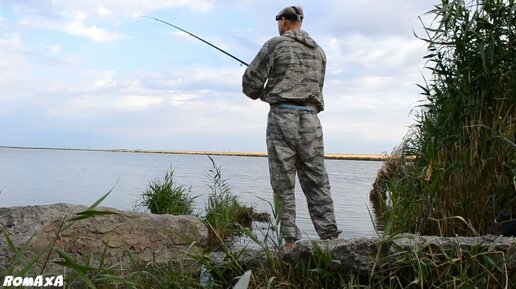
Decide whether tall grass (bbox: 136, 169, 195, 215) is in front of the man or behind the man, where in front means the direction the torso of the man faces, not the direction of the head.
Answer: in front

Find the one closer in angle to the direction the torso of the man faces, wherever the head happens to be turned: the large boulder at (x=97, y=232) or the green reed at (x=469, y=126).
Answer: the large boulder

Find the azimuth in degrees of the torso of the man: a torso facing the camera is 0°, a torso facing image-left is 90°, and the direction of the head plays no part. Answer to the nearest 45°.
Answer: approximately 135°

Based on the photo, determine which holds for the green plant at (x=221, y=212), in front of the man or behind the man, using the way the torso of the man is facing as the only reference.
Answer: in front

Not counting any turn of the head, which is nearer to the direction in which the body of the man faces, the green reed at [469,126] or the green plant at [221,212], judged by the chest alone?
the green plant

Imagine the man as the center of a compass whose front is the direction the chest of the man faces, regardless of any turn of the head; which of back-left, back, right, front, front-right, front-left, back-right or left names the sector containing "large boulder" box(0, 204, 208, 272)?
front-left

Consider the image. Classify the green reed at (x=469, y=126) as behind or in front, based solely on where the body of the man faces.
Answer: behind

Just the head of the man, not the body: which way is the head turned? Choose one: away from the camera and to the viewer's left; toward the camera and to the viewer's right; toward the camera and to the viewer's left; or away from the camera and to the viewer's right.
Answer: away from the camera and to the viewer's left
